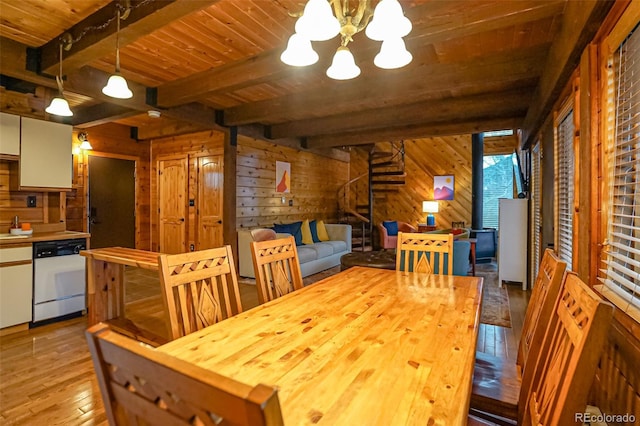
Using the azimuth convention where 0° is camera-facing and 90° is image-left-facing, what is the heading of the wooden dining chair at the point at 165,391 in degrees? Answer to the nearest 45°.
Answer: approximately 225°

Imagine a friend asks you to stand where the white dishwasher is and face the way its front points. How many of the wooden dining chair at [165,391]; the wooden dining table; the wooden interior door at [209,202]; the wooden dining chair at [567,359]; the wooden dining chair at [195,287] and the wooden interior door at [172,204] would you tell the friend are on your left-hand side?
2

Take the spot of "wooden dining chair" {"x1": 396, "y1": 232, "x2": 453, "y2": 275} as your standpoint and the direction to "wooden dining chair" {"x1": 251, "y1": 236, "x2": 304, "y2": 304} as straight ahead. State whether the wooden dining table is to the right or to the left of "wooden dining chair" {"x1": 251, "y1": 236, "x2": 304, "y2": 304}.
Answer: left

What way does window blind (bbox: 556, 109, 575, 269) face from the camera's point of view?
to the viewer's left

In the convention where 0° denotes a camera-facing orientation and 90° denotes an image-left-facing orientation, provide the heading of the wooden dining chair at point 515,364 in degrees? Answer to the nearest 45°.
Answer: approximately 90°

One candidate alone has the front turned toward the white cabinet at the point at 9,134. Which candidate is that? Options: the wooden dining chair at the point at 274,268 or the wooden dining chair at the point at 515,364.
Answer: the wooden dining chair at the point at 515,364

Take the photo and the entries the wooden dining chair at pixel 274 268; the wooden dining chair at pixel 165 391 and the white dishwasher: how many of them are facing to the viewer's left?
0

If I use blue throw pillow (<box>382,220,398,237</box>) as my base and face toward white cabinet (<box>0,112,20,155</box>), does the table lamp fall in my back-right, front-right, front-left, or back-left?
back-left

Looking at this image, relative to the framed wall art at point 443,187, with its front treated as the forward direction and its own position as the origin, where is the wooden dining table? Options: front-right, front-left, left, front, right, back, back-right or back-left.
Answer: front

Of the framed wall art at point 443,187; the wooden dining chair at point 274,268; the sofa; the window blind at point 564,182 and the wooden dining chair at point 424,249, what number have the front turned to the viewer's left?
1

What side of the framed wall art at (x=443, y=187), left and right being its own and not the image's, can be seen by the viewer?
front

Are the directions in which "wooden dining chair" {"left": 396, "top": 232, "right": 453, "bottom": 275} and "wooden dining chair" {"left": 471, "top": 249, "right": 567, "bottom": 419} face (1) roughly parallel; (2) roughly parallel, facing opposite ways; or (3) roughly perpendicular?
roughly perpendicular

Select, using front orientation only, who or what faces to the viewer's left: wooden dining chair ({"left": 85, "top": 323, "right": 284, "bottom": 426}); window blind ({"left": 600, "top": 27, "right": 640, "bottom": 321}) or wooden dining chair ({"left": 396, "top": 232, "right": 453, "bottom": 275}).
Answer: the window blind
